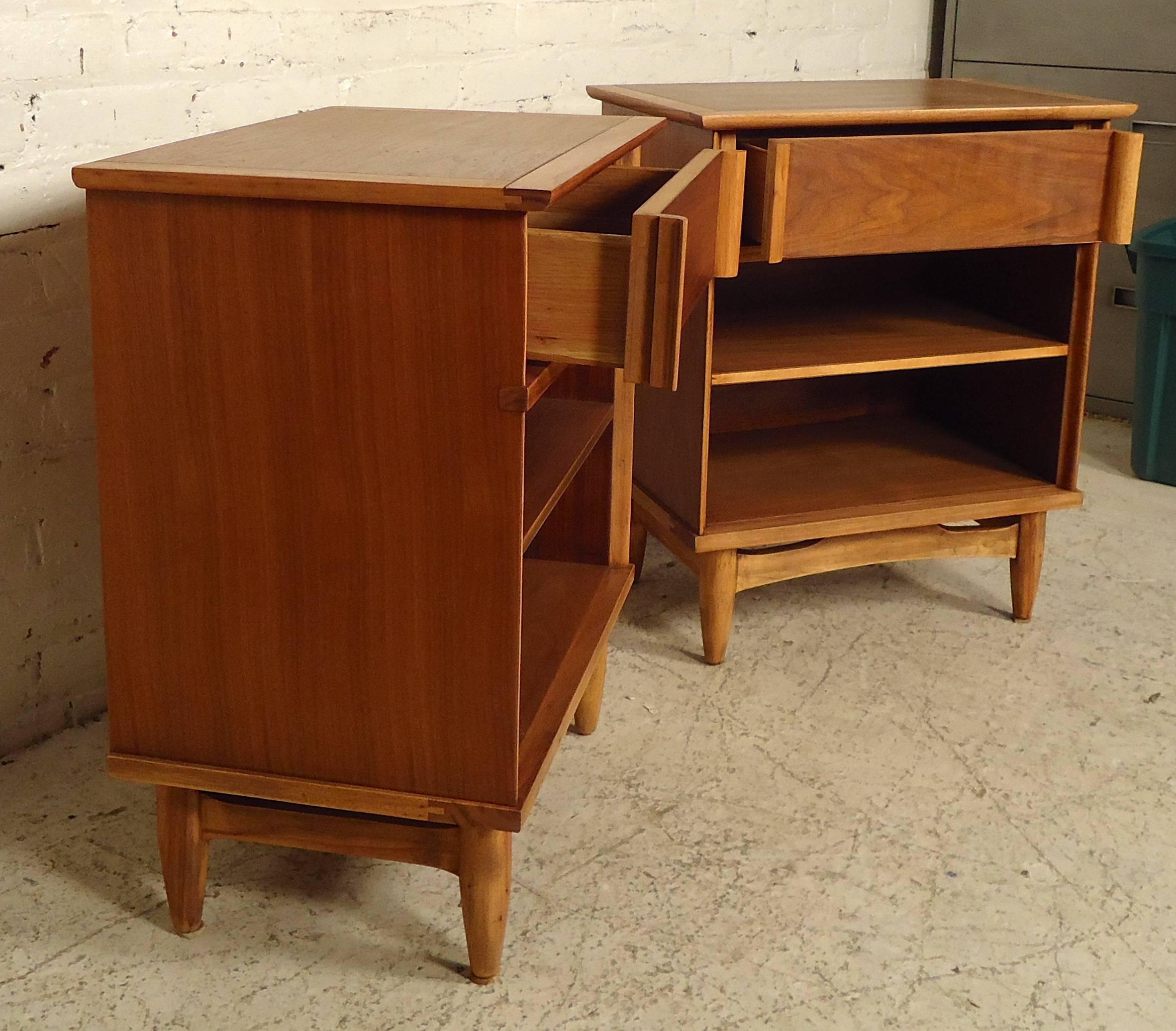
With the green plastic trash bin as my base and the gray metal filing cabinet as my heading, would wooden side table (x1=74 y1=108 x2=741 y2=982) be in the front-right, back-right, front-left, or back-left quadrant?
back-left

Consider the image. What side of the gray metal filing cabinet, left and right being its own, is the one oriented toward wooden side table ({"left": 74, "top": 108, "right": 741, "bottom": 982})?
front

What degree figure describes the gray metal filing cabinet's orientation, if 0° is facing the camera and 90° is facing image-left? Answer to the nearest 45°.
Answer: approximately 0°
